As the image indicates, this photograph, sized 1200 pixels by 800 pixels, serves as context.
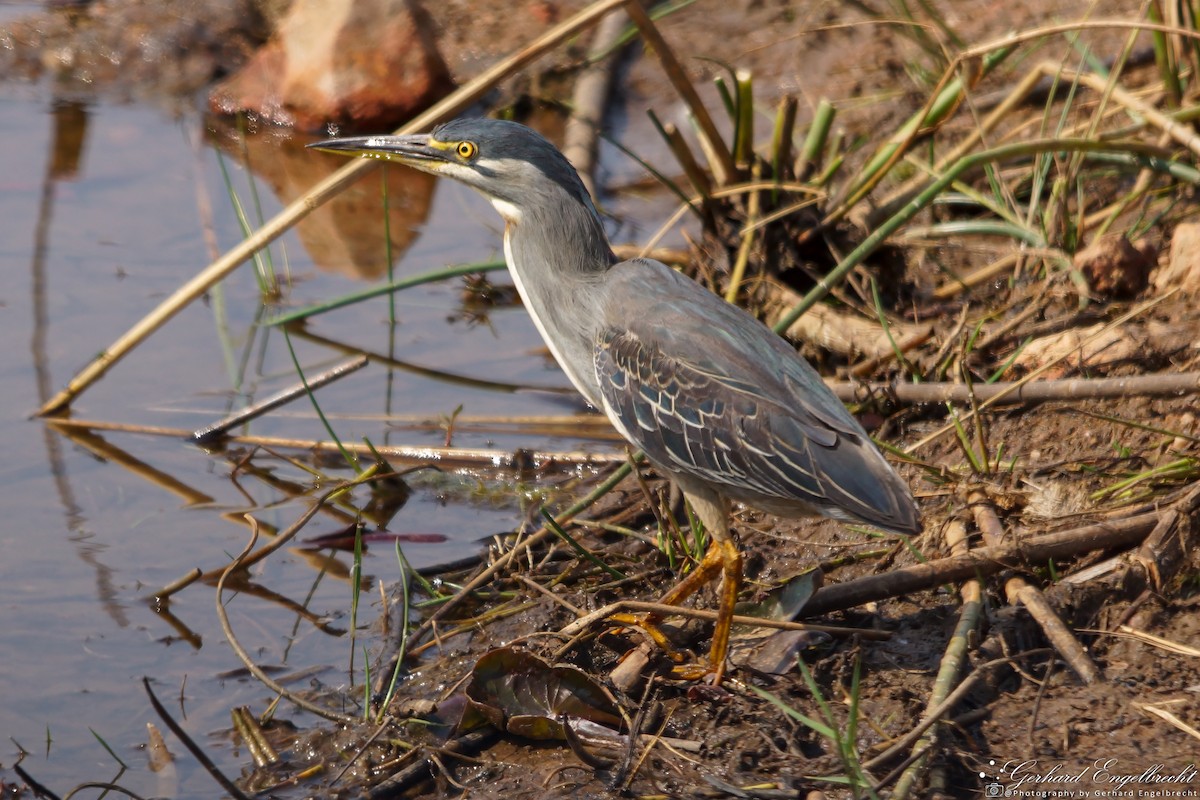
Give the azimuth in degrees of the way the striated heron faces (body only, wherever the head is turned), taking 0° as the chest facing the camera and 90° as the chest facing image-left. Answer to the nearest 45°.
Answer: approximately 90°

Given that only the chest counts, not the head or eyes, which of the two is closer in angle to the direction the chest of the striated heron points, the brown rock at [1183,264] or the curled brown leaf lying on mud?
the curled brown leaf lying on mud

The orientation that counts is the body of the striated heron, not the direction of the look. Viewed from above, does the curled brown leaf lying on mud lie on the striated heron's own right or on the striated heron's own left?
on the striated heron's own left

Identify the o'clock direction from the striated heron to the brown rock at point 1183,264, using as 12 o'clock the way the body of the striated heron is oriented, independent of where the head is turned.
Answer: The brown rock is roughly at 5 o'clock from the striated heron.

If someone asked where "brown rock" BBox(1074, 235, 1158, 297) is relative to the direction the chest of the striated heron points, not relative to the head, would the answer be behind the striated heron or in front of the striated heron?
behind

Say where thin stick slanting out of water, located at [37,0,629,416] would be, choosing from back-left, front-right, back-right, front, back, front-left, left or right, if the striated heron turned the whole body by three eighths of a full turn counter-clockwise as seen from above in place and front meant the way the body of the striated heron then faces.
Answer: back

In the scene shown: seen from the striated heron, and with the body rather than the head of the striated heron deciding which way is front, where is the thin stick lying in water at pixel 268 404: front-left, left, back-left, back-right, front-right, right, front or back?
front-right
